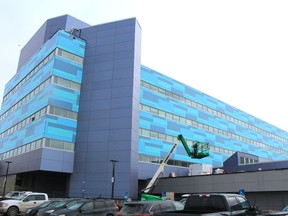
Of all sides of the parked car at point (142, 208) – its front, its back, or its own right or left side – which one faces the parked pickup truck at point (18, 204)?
left

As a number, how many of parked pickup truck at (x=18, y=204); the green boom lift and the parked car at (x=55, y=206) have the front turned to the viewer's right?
1

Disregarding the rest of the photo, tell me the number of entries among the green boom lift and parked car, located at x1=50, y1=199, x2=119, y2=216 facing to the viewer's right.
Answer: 1

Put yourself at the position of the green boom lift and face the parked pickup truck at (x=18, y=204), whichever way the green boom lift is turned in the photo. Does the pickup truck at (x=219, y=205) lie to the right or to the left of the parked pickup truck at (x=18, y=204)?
left

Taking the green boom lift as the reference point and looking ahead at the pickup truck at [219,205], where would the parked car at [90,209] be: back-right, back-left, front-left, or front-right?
front-right

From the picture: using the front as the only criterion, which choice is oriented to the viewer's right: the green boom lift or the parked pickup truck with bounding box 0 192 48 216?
the green boom lift

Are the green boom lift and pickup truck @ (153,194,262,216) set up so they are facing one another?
no

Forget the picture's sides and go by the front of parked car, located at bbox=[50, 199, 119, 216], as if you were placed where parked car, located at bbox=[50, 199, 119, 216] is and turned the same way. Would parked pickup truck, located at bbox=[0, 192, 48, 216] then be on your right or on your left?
on your right

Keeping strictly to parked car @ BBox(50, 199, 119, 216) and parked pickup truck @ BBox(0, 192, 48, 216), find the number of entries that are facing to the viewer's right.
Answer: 0

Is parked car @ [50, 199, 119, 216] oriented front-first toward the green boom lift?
no

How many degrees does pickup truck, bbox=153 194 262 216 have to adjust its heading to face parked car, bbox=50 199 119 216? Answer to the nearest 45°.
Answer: approximately 90° to its left

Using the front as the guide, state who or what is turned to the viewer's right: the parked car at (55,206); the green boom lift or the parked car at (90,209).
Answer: the green boom lift

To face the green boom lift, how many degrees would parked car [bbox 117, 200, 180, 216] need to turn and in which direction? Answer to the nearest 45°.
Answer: approximately 45° to its left

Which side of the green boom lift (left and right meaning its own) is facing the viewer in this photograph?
right

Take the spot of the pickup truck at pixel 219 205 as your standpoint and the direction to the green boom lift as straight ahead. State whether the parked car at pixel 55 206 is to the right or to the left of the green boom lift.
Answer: left

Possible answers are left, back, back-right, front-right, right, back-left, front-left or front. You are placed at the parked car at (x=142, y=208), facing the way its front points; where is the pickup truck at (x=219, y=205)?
right

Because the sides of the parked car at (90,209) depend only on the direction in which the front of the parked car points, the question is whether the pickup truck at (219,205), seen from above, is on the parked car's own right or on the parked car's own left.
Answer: on the parked car's own left
